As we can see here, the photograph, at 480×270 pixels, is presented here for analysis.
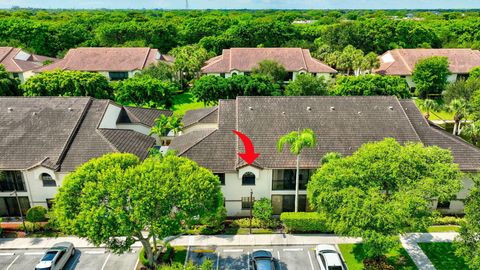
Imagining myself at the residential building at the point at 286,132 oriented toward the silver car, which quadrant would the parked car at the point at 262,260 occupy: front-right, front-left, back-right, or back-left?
front-left

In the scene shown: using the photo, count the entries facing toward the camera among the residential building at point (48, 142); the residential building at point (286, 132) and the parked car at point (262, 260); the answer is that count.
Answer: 2

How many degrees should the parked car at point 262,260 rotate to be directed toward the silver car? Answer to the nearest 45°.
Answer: approximately 90° to its left

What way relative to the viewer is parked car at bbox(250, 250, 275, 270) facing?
away from the camera

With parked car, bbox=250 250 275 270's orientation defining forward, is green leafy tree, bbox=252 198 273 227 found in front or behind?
in front

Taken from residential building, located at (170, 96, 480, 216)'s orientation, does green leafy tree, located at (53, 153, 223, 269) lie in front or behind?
in front

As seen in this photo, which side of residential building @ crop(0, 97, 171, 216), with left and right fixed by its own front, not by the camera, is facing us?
front

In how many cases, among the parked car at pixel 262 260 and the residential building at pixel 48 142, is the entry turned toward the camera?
1

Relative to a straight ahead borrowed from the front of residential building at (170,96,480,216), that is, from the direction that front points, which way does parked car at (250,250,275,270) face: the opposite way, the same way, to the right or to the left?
the opposite way

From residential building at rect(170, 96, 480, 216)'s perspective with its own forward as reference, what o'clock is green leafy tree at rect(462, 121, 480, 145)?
The green leafy tree is roughly at 8 o'clock from the residential building.

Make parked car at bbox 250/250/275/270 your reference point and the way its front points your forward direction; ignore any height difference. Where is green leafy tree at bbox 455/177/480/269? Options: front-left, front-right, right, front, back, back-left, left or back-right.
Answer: right

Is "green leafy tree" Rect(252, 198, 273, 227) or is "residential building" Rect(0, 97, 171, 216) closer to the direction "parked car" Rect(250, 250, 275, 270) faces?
the green leafy tree

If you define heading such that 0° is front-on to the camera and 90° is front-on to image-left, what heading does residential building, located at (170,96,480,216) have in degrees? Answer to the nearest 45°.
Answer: approximately 0°

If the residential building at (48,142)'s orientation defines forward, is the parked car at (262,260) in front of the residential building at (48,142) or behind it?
in front

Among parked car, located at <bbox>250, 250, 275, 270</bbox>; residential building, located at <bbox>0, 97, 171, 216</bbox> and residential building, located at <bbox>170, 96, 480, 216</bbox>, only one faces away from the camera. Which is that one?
the parked car
